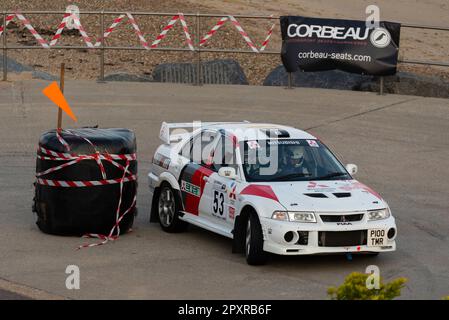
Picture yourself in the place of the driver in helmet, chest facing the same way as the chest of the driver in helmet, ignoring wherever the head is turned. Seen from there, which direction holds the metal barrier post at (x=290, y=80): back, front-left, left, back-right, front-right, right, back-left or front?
back-left

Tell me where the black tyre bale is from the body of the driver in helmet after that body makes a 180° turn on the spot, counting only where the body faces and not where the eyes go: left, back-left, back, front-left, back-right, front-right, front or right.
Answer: front-left

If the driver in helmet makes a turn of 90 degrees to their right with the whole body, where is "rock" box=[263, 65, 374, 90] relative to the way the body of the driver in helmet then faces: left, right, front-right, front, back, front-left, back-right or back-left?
back-right

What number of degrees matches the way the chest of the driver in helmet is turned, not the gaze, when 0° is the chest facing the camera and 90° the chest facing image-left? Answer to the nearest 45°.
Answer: approximately 315°

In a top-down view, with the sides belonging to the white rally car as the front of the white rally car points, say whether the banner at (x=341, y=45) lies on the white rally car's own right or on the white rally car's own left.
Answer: on the white rally car's own left

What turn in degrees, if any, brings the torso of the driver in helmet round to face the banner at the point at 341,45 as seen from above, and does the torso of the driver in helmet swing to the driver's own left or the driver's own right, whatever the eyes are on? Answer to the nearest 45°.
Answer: approximately 135° to the driver's own left

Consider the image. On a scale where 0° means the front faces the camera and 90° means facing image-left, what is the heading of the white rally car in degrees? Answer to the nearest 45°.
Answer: approximately 315°

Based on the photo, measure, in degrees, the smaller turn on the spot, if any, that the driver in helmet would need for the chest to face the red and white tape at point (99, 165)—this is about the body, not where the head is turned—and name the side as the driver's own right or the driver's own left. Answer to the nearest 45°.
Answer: approximately 135° to the driver's own right

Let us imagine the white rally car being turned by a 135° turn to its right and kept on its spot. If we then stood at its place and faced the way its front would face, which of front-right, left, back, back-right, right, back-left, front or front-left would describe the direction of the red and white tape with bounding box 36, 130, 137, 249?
front

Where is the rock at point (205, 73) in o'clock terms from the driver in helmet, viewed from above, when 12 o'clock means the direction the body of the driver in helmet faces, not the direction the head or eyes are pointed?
The rock is roughly at 7 o'clock from the driver in helmet.
